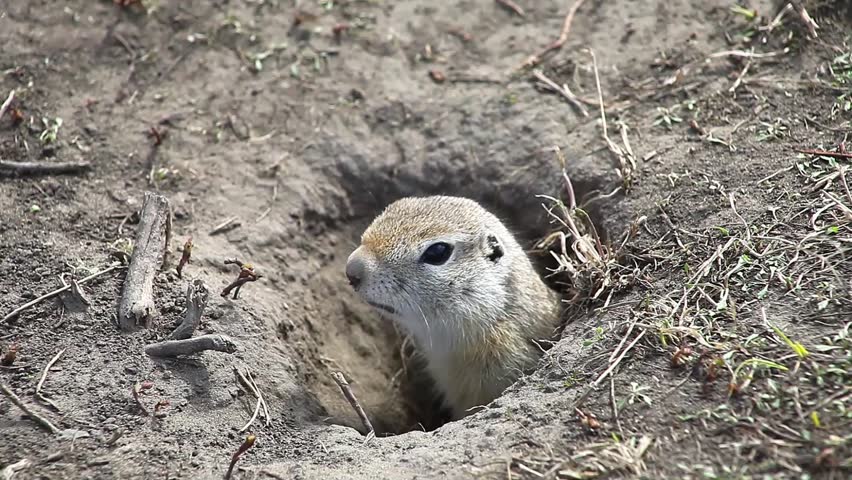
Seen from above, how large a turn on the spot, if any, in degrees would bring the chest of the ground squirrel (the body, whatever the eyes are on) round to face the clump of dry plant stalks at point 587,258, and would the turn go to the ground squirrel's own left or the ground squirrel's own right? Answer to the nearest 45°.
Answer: approximately 180°

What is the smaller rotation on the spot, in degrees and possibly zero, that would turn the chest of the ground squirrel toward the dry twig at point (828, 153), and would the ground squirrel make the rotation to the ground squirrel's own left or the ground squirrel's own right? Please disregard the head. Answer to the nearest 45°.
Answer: approximately 180°

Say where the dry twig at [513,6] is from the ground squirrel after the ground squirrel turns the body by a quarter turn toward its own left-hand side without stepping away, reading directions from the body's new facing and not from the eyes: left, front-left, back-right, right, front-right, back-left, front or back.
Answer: back

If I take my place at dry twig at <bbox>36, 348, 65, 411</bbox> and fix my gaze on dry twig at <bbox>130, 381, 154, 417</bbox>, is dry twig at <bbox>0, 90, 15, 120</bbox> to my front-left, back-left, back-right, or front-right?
back-left

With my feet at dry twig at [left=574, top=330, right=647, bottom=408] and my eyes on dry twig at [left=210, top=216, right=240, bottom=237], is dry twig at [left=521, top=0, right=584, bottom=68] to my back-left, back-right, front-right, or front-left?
front-right

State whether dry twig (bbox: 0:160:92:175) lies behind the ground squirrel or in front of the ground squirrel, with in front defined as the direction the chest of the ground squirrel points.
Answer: in front

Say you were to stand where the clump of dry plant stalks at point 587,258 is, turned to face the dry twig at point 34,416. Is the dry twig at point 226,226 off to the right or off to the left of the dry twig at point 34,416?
right

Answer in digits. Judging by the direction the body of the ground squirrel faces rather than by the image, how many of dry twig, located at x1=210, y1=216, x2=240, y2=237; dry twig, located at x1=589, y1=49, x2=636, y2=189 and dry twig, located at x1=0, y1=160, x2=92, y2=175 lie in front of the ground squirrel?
2

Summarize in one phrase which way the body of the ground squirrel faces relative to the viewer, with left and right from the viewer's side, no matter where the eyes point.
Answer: facing to the left of the viewer

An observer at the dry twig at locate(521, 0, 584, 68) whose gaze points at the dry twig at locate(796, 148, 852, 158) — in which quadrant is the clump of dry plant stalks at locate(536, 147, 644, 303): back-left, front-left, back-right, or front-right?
front-right

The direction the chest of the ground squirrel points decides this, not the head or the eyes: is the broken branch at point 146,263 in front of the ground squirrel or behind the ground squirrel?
in front
